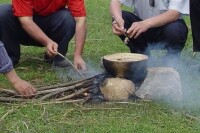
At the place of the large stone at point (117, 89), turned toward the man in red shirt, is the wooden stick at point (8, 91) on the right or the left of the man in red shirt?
left

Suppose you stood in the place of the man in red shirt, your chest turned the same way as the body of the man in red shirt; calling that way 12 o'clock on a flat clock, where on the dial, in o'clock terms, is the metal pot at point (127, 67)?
The metal pot is roughly at 11 o'clock from the man in red shirt.

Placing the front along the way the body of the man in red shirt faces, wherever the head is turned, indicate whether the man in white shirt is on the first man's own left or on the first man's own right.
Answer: on the first man's own left

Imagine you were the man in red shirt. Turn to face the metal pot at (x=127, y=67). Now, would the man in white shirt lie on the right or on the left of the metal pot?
left

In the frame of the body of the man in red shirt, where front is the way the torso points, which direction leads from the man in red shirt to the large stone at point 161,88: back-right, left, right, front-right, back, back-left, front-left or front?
front-left

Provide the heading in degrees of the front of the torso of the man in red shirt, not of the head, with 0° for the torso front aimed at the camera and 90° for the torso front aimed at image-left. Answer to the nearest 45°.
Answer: approximately 0°

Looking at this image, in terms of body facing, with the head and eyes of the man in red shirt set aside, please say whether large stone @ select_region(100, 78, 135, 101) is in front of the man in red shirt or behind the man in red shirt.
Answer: in front

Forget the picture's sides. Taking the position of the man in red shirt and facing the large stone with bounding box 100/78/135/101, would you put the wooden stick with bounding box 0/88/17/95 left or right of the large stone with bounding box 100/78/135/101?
right

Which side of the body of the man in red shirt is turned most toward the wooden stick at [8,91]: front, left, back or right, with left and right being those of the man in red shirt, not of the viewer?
front

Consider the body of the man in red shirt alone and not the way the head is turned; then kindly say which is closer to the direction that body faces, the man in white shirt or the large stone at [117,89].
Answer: the large stone
